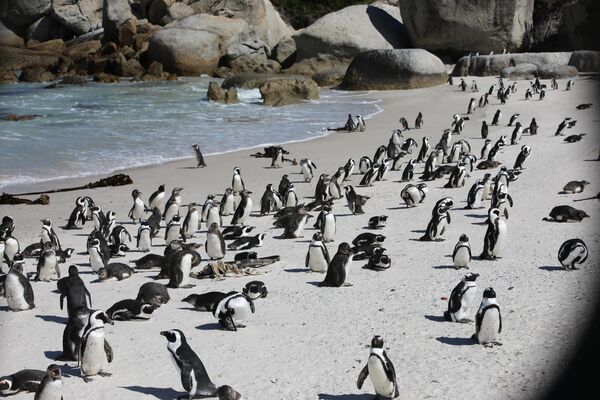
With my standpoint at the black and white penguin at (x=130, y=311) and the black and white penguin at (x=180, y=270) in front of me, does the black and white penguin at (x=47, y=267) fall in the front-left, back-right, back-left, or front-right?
front-left

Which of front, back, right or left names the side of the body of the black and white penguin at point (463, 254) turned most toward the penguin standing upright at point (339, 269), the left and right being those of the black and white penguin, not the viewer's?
right

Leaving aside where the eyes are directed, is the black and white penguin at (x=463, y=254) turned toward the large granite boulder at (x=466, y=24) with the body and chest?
no

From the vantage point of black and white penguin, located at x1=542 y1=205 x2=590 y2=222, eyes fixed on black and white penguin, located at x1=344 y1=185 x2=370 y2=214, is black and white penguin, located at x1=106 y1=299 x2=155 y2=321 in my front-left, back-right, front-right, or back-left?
front-left

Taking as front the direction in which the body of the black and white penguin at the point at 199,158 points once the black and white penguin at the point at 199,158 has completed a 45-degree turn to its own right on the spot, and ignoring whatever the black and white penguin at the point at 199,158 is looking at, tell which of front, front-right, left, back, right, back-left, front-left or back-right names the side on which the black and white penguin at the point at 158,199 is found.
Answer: back-left

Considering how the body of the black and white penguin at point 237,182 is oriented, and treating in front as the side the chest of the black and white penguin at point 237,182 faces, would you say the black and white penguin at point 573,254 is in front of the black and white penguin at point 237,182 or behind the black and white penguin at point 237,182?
in front

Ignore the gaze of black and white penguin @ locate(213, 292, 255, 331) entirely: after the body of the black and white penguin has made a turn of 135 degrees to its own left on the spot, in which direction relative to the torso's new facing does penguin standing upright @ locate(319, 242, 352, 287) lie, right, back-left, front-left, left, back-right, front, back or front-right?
front-right

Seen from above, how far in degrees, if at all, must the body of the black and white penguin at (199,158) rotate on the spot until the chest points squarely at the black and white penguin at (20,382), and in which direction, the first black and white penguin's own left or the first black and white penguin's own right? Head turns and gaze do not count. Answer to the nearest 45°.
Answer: approximately 90° to the first black and white penguin's own left

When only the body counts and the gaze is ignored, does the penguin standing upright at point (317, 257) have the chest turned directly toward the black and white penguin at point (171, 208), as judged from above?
no

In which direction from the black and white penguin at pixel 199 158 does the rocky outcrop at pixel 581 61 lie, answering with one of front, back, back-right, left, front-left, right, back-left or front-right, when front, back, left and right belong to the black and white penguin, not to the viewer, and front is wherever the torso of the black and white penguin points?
back-right

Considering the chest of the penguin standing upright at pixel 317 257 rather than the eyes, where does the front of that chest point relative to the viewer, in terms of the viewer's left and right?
facing the viewer

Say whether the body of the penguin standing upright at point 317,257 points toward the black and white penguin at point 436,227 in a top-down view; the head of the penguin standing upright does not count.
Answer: no
